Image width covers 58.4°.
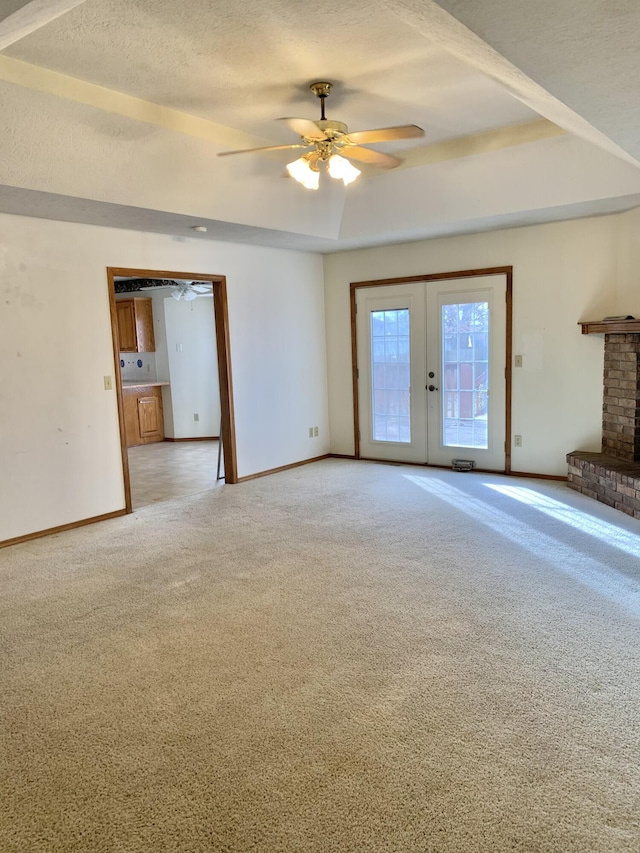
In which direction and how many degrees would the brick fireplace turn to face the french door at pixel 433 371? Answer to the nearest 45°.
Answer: approximately 45° to its right

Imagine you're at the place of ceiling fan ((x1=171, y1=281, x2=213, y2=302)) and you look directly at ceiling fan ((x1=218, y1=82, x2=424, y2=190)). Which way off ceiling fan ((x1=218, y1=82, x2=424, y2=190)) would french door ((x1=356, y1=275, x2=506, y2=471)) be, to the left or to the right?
left

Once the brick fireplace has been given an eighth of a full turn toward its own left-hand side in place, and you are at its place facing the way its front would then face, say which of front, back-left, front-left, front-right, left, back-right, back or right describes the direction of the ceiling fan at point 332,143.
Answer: front-right

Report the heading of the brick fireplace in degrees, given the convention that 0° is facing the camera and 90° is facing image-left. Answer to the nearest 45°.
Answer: approximately 45°

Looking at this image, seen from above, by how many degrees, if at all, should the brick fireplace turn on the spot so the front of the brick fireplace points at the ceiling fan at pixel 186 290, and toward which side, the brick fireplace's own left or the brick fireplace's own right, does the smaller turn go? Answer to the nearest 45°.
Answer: approximately 45° to the brick fireplace's own right

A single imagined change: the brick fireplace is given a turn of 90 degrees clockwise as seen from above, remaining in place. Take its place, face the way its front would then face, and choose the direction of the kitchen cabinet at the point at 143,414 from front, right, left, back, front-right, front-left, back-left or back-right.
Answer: front-left
